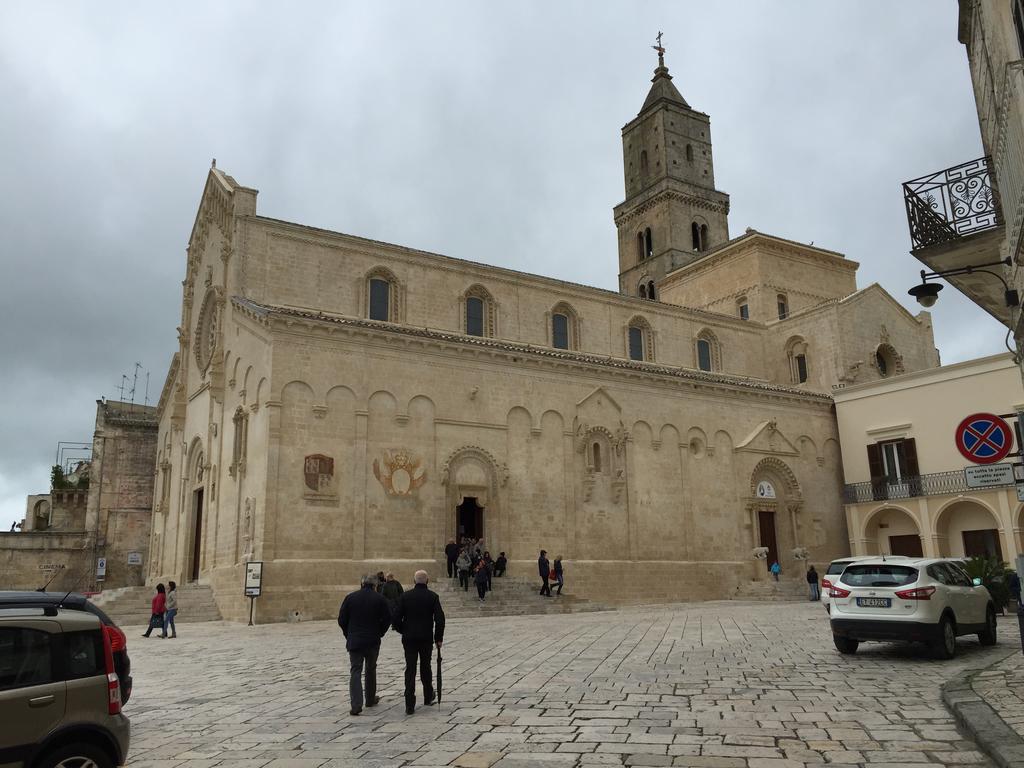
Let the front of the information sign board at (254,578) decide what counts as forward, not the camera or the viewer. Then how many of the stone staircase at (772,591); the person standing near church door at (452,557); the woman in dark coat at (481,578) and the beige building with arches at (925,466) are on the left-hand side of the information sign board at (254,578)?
4

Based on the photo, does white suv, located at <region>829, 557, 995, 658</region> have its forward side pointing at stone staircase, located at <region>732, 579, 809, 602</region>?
no

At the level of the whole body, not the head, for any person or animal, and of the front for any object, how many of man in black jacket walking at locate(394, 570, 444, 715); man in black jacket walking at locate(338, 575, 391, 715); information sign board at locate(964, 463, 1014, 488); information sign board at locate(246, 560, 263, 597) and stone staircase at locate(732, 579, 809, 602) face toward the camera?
3

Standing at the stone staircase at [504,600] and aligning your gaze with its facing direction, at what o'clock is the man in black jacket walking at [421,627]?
The man in black jacket walking is roughly at 12 o'clock from the stone staircase.

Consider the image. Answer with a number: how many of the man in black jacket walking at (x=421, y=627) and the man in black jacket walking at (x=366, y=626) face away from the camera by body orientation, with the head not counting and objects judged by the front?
2

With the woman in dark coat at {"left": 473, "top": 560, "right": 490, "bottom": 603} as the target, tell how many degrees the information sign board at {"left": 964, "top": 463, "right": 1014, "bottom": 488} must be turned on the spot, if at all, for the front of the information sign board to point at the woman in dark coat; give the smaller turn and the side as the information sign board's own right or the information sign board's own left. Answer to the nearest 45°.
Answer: approximately 135° to the information sign board's own right

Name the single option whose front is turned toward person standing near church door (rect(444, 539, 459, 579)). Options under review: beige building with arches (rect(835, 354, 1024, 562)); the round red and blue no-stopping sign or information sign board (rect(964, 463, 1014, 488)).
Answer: the beige building with arches

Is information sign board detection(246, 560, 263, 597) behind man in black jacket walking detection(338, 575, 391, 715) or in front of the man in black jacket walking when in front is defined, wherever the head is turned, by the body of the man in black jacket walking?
in front

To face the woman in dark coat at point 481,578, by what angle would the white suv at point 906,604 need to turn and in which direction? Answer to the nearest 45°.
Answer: approximately 90° to its left

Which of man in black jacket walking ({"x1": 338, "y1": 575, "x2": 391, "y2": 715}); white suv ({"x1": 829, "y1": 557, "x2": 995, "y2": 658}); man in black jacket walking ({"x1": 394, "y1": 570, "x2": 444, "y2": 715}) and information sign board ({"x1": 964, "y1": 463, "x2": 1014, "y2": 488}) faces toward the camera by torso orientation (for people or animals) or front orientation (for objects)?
the information sign board

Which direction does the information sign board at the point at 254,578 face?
toward the camera

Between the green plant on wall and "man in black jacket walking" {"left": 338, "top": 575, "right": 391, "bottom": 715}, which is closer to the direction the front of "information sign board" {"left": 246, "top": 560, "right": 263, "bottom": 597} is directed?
the man in black jacket walking

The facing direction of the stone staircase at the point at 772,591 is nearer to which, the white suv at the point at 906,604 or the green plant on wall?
the white suv

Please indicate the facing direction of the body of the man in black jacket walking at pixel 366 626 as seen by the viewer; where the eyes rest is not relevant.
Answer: away from the camera

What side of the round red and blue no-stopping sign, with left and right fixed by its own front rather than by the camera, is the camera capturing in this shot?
front

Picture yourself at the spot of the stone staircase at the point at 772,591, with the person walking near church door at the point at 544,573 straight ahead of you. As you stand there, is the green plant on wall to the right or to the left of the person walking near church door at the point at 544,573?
right

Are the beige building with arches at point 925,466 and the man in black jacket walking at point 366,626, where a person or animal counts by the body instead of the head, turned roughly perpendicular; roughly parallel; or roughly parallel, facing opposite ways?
roughly perpendicular

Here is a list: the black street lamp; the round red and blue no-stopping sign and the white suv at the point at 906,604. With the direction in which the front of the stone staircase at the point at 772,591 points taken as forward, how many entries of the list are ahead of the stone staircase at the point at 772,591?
3

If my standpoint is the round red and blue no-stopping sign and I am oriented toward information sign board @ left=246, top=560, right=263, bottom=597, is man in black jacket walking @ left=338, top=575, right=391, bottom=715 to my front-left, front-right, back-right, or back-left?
front-left

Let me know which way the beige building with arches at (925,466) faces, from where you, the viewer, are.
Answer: facing the viewer and to the left of the viewer
